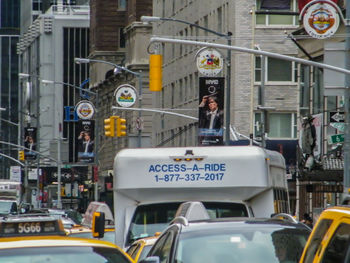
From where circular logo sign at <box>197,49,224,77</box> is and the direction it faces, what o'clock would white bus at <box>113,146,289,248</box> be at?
The white bus is roughly at 12 o'clock from the circular logo sign.

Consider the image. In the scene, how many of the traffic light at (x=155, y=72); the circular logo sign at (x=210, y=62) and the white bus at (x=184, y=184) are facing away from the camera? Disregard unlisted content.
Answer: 1

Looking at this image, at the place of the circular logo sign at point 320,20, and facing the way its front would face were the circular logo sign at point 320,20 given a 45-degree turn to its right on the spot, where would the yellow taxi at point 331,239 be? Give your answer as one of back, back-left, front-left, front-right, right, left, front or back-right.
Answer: front-left

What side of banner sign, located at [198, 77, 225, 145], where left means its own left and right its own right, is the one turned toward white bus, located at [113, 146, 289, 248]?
front

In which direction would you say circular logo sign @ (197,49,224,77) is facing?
toward the camera

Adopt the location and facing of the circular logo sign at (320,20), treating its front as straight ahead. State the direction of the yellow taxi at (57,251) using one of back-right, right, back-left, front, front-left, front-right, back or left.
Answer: front

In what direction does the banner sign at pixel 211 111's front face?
toward the camera
